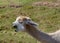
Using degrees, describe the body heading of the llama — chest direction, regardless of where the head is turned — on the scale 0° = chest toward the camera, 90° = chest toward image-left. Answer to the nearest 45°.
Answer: approximately 90°
